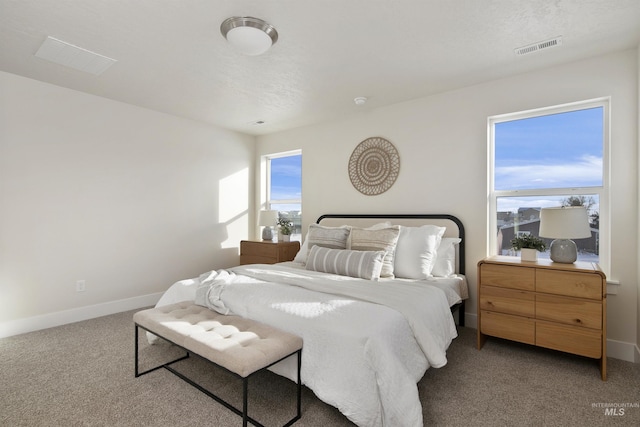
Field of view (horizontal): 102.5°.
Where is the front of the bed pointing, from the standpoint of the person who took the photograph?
facing the viewer and to the left of the viewer

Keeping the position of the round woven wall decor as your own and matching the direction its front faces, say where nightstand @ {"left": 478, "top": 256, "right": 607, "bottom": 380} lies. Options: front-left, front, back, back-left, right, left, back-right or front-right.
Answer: left

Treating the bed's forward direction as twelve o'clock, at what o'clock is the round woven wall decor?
The round woven wall decor is roughly at 5 o'clock from the bed.

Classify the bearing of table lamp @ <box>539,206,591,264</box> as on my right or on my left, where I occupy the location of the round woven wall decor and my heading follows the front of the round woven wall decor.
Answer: on my left

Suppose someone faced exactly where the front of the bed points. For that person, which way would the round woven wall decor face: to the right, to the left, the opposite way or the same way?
the same way

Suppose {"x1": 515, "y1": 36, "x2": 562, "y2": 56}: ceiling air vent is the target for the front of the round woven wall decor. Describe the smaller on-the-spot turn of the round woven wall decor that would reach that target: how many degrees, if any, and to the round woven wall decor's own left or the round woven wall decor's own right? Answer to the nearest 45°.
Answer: approximately 90° to the round woven wall decor's own left

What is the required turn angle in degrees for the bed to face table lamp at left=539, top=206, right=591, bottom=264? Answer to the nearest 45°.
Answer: approximately 135° to its left

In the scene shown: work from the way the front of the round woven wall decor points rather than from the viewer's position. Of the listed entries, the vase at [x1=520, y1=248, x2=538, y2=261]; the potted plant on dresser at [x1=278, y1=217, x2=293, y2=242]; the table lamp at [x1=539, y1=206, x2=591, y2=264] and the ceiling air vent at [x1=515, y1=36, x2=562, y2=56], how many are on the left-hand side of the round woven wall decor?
3

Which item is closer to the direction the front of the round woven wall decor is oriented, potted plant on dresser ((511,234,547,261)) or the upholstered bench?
the upholstered bench

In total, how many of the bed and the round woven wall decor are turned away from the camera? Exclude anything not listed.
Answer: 0

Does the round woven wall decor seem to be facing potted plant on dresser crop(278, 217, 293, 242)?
no

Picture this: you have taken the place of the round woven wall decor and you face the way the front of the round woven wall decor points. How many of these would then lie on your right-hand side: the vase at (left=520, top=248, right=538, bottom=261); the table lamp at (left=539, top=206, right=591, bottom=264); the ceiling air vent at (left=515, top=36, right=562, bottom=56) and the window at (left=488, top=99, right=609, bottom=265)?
0
